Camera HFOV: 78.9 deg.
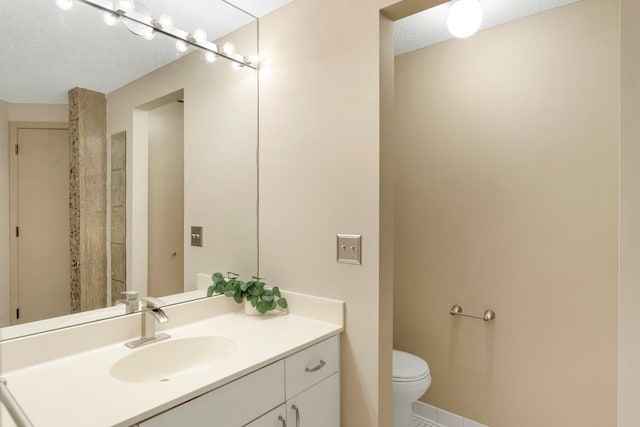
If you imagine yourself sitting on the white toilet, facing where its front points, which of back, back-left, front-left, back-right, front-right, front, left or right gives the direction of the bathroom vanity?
right

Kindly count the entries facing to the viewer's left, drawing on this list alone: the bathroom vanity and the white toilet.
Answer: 0

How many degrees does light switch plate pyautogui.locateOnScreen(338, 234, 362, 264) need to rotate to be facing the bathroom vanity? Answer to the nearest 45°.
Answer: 0° — it already faces it

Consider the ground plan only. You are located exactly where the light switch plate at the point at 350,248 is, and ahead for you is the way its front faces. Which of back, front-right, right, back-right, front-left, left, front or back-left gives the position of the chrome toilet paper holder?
back

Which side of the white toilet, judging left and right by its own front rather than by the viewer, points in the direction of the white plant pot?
right

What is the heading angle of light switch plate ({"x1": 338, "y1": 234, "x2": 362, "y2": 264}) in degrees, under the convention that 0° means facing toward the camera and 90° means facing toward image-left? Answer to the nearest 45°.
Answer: approximately 45°

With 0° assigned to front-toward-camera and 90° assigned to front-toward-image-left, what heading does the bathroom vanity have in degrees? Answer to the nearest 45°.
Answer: approximately 315°

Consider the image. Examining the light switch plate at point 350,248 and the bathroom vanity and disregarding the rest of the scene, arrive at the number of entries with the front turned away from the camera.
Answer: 0
